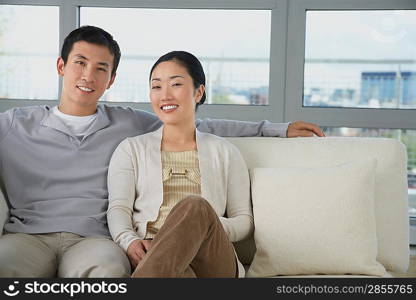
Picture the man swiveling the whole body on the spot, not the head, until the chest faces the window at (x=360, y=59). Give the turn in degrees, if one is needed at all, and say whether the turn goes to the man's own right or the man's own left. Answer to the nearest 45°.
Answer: approximately 135° to the man's own left

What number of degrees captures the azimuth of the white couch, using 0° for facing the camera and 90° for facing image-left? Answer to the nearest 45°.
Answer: approximately 0°

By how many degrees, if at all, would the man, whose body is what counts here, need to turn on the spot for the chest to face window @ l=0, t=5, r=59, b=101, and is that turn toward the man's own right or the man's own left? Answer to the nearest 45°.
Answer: approximately 180°

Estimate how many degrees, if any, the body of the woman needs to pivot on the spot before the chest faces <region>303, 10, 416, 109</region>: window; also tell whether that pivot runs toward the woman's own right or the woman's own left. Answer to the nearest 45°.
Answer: approximately 135° to the woman's own left

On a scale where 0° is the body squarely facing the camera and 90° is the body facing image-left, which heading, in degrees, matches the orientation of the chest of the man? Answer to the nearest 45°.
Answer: approximately 0°

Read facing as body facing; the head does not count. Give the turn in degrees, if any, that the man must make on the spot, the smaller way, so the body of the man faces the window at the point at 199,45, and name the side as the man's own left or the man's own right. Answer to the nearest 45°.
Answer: approximately 180°

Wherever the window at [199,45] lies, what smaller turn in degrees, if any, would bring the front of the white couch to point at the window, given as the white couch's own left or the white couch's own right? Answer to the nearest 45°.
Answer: approximately 180°
